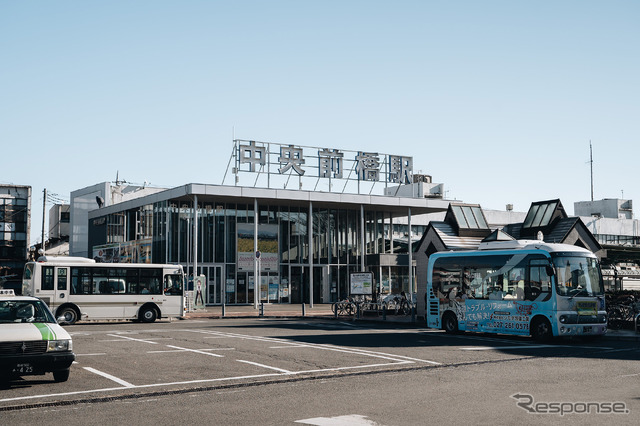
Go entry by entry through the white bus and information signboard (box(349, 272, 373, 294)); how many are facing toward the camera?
1

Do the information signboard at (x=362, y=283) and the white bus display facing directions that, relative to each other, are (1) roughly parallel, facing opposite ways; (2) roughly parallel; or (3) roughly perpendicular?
roughly perpendicular

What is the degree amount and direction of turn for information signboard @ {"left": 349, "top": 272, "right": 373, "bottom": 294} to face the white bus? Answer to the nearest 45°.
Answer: approximately 45° to its right

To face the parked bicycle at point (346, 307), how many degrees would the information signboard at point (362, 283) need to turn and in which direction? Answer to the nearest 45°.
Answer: approximately 45° to its right
